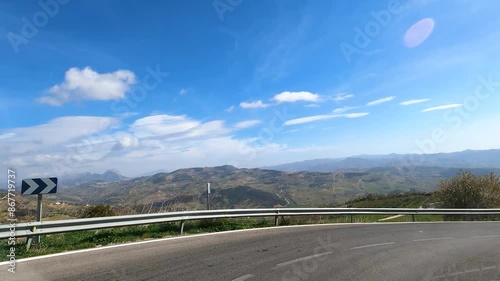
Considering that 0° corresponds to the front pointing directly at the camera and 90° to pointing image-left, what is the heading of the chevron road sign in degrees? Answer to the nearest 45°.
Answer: approximately 0°

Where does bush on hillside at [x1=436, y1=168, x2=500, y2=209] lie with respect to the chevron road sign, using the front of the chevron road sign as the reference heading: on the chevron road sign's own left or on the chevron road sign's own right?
on the chevron road sign's own left

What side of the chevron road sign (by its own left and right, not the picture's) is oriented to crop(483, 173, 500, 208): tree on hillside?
left
